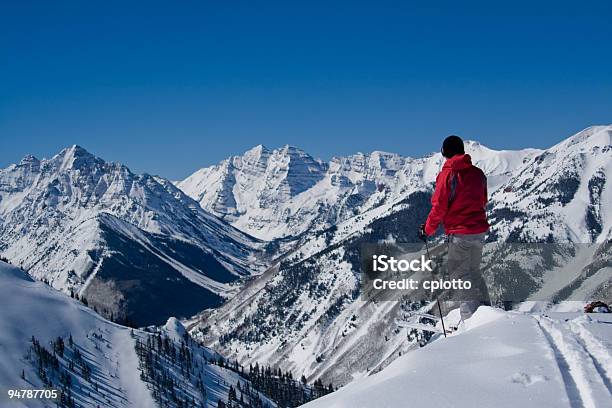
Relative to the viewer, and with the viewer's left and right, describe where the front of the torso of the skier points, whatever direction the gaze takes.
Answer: facing away from the viewer and to the left of the viewer
